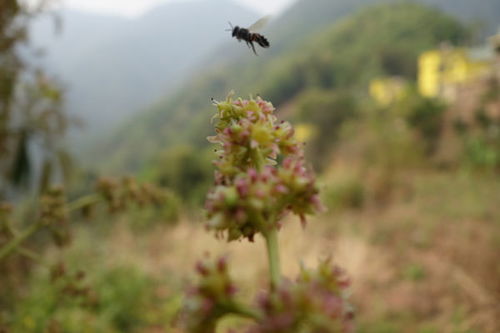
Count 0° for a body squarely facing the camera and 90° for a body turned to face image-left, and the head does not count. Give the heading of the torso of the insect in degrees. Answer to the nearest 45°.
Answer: approximately 90°

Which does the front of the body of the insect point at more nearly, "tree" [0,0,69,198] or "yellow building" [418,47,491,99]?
the tree

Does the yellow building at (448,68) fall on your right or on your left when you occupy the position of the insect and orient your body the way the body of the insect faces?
on your right
